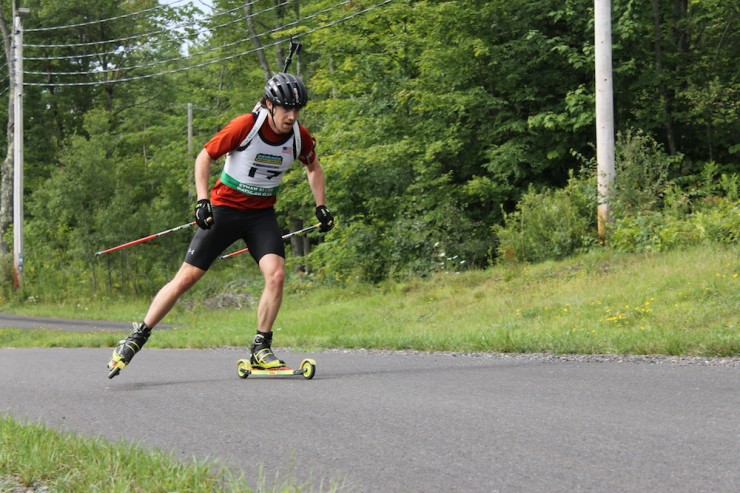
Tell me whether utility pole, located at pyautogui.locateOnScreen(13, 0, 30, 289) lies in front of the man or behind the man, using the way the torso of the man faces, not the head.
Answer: behind

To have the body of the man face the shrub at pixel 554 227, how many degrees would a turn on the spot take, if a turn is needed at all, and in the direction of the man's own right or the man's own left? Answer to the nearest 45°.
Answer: approximately 90° to the man's own left

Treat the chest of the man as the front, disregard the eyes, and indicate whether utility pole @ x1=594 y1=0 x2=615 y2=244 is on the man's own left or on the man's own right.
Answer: on the man's own left

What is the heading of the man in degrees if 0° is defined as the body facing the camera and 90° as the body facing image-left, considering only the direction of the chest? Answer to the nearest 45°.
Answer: approximately 315°
